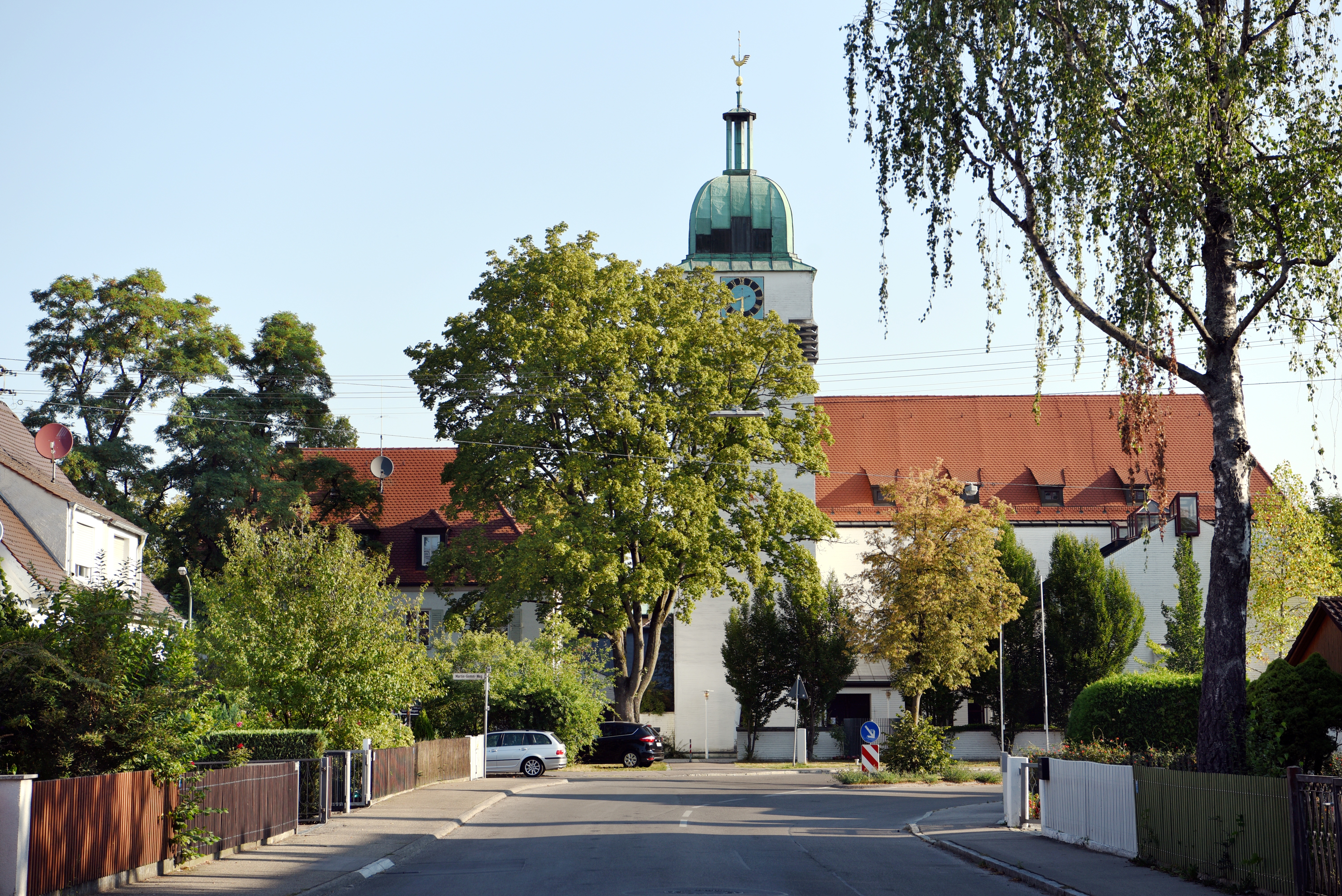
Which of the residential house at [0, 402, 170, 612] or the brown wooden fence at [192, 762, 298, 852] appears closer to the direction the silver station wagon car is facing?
the residential house

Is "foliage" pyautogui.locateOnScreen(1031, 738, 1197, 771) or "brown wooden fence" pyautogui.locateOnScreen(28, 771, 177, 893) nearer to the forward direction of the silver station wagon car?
the brown wooden fence

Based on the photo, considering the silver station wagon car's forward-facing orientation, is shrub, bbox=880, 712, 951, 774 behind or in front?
behind

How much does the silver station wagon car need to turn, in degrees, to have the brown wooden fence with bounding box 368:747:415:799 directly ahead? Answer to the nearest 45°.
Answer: approximately 90° to its left

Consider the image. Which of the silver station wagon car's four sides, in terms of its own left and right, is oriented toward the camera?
left

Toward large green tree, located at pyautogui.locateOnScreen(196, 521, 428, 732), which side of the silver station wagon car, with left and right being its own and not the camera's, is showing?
left

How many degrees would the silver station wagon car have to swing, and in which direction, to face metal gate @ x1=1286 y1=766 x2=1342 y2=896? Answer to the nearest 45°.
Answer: approximately 90° to its left

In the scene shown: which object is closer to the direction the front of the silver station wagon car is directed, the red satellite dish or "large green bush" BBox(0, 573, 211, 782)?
the red satellite dish

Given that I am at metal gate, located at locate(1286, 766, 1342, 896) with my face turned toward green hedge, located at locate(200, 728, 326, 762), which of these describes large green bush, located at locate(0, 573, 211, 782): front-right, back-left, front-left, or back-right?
front-left

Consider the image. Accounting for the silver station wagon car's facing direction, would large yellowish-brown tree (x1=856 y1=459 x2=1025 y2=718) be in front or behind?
behind

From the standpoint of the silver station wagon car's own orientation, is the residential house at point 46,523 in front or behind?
in front

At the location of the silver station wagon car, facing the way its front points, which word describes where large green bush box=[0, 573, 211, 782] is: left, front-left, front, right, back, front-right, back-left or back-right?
left

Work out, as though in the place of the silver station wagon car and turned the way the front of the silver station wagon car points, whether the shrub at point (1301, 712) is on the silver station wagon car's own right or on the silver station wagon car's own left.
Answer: on the silver station wagon car's own left

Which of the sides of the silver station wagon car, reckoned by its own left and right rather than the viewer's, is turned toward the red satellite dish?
left
